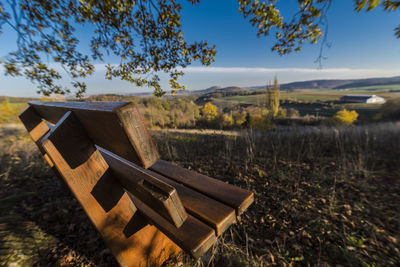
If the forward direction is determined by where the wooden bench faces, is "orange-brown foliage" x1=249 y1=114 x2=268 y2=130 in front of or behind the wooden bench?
in front

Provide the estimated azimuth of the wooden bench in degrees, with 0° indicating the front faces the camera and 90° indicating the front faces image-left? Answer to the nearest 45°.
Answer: approximately 225°

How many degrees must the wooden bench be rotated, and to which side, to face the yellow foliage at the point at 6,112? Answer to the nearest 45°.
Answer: approximately 90° to its left
